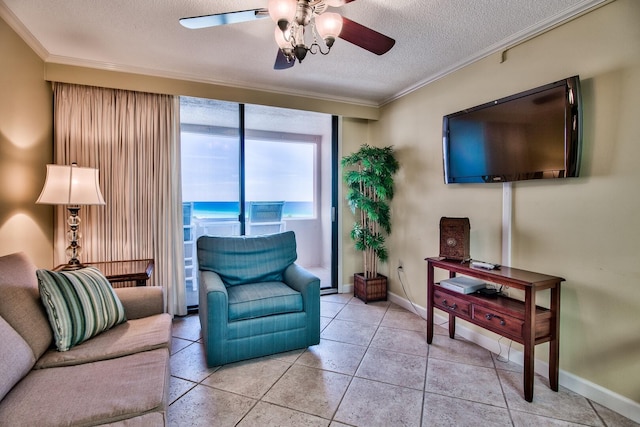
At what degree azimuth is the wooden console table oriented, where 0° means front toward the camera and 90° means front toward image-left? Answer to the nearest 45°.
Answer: approximately 45°

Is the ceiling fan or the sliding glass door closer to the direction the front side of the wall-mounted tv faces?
the ceiling fan

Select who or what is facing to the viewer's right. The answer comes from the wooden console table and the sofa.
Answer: the sofa

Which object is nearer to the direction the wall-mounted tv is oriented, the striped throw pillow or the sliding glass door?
the striped throw pillow

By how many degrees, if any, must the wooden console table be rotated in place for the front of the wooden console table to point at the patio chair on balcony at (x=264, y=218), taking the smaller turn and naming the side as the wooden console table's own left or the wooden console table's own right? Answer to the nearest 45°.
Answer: approximately 45° to the wooden console table's own right

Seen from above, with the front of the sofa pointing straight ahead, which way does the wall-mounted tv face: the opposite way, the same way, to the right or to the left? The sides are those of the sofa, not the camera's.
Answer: the opposite way

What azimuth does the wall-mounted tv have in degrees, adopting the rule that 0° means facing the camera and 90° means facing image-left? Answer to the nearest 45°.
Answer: approximately 45°

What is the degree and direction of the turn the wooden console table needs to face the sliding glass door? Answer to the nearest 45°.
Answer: approximately 45° to its right

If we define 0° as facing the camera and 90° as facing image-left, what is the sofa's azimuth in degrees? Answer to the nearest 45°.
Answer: approximately 270°
